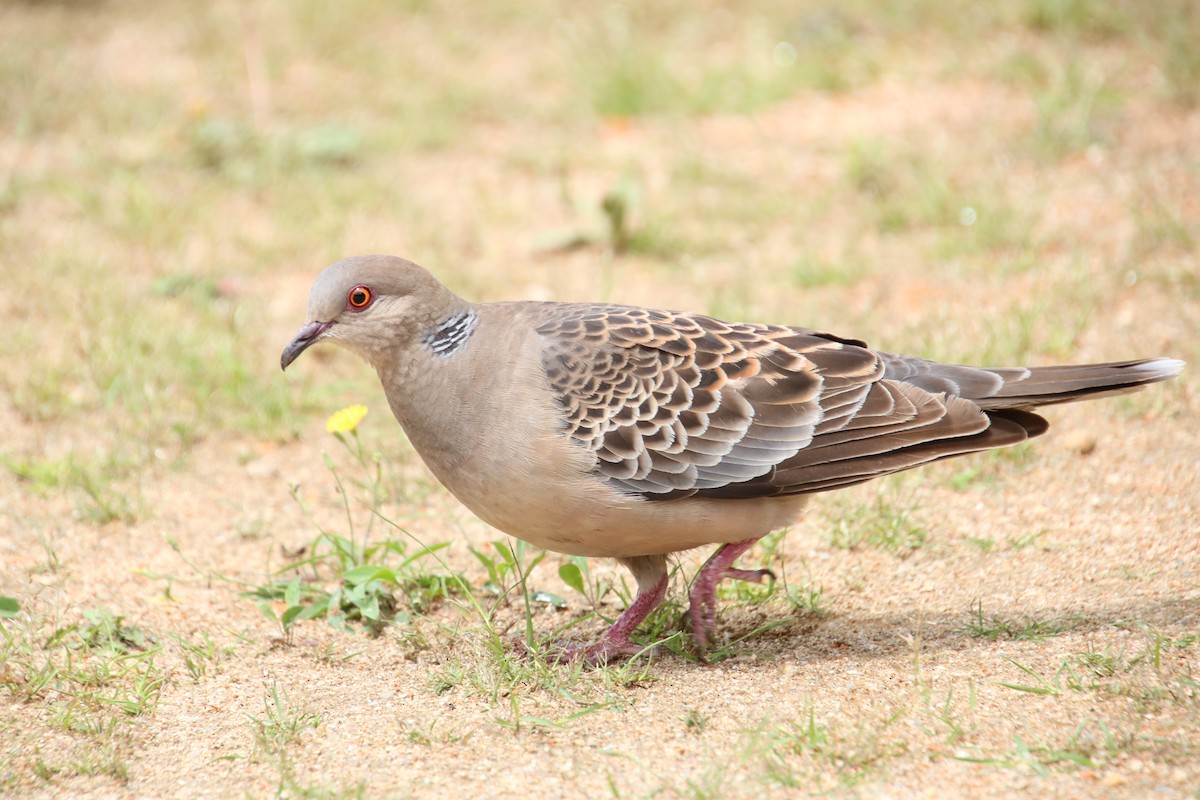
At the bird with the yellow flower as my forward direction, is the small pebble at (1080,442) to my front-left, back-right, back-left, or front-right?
back-right

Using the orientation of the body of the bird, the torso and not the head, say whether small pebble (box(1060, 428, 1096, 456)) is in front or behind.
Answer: behind

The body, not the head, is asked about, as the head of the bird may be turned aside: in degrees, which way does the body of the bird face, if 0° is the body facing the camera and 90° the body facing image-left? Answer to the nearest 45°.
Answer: approximately 90°

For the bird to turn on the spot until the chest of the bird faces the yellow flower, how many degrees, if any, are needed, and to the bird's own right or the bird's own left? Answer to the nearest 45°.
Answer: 0° — it already faces it

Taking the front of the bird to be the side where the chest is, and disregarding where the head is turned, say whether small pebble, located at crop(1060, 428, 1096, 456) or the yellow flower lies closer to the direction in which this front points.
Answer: the yellow flower
